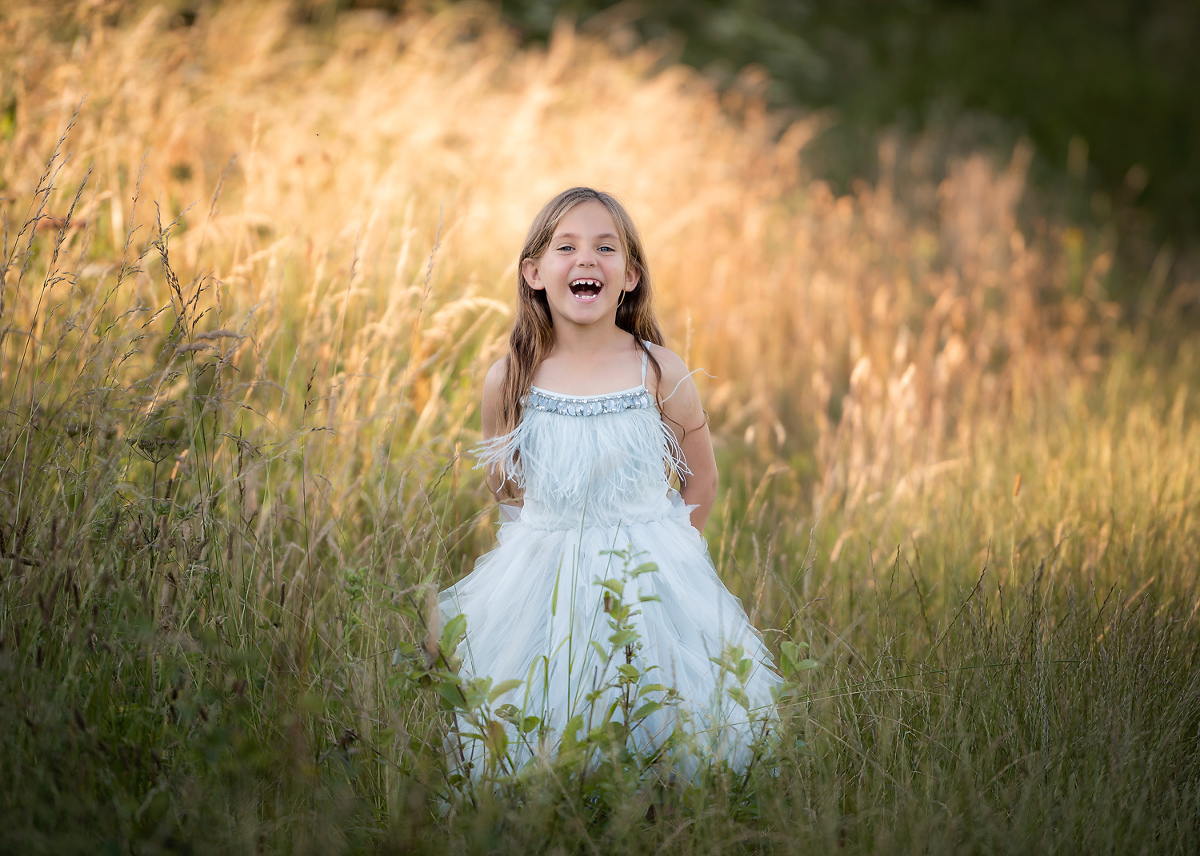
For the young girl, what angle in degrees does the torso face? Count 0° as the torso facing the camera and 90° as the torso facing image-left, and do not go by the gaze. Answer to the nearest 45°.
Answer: approximately 0°
